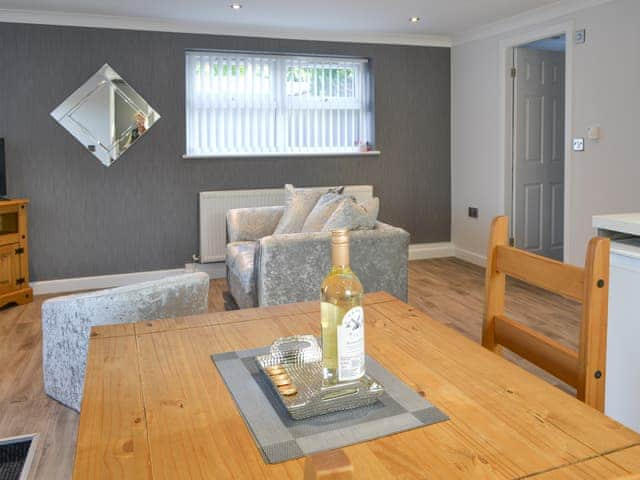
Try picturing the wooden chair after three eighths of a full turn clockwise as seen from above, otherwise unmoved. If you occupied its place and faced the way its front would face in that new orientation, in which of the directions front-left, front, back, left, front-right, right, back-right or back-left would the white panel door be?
front

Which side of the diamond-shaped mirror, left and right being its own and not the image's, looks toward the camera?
front

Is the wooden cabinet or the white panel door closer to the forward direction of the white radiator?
the wooden cabinet

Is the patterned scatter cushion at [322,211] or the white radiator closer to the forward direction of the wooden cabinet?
the patterned scatter cushion

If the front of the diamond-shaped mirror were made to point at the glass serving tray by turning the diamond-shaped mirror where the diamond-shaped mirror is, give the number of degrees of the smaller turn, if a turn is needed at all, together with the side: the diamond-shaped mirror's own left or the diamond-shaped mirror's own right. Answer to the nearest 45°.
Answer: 0° — it already faces it

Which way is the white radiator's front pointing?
toward the camera

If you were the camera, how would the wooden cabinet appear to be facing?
facing the viewer and to the right of the viewer

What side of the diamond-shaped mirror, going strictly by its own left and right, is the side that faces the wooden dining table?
front

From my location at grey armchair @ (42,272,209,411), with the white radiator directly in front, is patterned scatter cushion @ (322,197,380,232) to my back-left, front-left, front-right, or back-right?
front-right

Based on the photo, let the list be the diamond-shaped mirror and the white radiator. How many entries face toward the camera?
2

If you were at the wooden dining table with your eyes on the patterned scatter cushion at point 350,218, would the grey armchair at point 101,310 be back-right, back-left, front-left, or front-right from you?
front-left

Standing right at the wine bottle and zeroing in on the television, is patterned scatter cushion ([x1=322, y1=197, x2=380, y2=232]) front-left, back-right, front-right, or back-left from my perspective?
front-right

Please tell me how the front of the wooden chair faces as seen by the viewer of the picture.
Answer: facing the viewer and to the left of the viewer

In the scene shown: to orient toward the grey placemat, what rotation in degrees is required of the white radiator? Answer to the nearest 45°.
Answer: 0° — it already faces it
